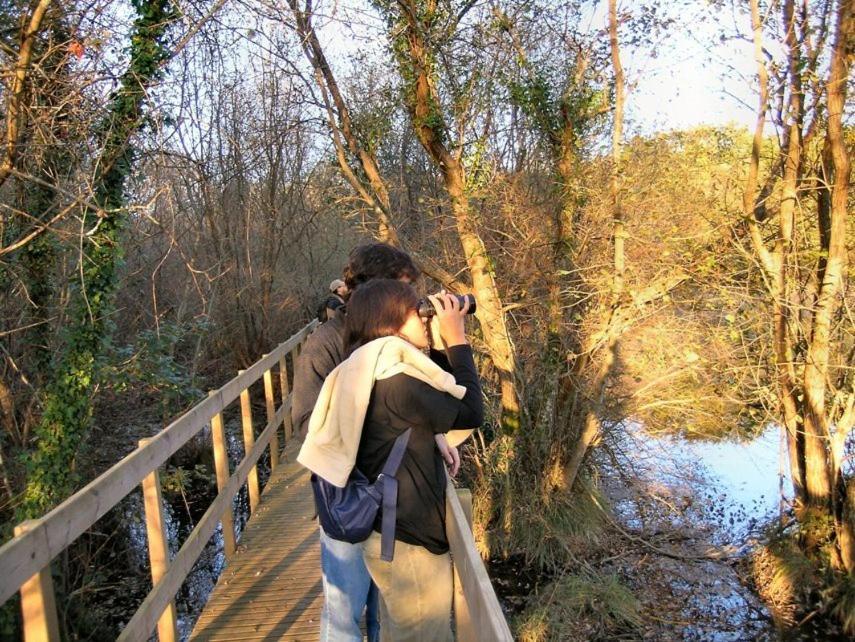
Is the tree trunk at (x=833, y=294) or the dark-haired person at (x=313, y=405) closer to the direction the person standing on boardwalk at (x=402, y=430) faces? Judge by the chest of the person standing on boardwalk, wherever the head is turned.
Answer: the tree trunk

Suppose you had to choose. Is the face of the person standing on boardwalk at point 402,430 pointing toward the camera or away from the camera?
away from the camera

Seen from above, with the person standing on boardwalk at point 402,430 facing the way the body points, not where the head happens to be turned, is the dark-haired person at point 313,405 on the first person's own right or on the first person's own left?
on the first person's own left

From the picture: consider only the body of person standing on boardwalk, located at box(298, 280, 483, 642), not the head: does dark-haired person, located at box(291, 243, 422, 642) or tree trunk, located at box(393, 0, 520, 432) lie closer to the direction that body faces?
the tree trunk

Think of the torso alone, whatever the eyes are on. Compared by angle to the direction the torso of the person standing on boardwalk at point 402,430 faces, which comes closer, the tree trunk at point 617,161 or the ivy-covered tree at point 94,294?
the tree trunk

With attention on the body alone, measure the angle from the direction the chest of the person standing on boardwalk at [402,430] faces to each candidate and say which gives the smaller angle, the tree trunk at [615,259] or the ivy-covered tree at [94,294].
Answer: the tree trunk

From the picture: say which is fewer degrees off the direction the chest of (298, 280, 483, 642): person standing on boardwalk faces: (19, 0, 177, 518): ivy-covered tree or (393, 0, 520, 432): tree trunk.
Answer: the tree trunk
